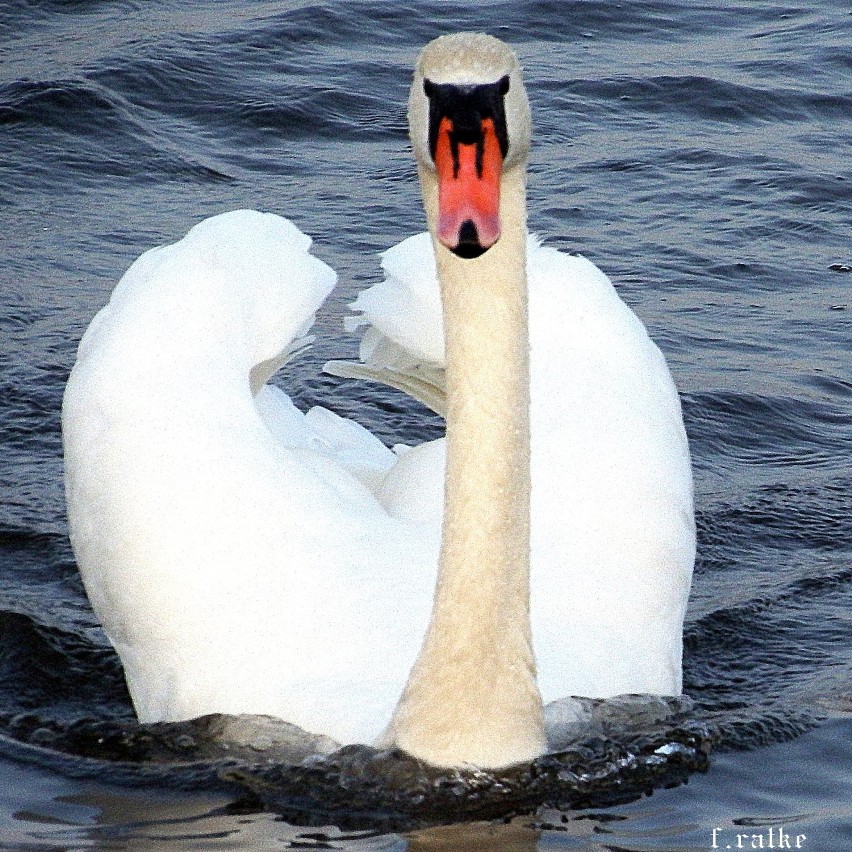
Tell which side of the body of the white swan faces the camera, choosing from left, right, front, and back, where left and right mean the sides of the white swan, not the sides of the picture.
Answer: front
